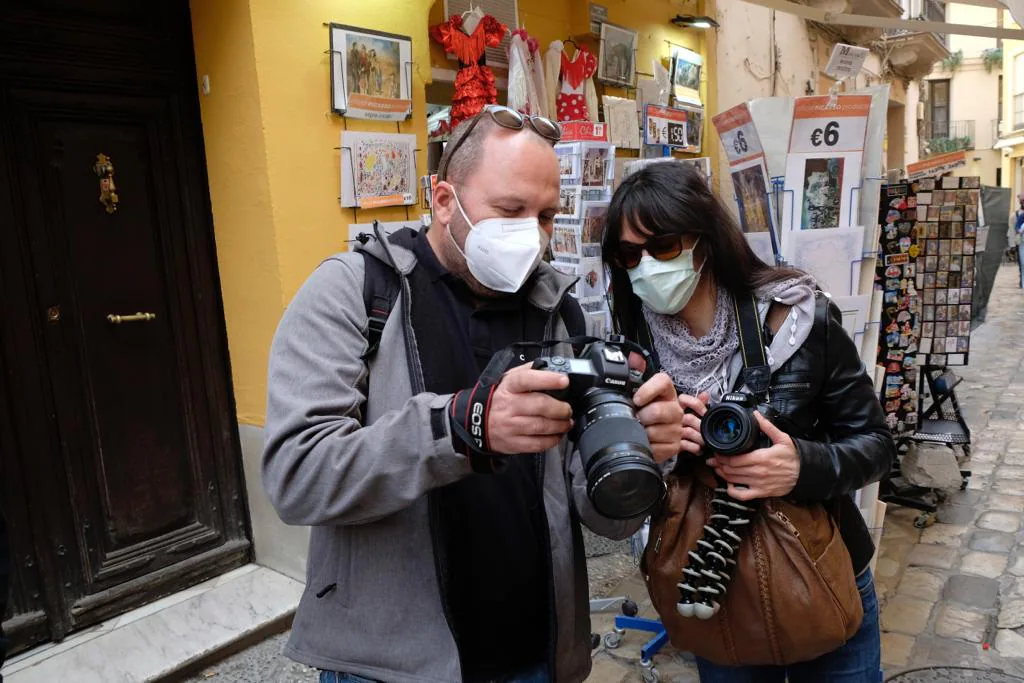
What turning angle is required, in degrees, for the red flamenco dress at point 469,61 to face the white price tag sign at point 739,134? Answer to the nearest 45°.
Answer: approximately 45° to its left

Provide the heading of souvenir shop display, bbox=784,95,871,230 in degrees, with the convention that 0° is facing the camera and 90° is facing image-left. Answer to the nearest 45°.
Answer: approximately 0°

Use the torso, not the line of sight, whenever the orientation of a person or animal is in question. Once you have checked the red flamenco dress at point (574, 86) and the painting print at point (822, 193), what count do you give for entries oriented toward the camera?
2

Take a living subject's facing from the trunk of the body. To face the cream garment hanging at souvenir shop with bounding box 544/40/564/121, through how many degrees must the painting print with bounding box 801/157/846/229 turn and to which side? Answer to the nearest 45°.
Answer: approximately 135° to its right

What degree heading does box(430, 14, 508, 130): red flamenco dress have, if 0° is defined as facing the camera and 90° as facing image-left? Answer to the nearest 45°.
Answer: approximately 0°

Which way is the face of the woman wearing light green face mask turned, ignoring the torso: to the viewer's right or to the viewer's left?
to the viewer's left

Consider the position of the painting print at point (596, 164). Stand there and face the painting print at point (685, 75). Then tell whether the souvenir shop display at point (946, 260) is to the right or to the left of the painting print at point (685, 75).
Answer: right

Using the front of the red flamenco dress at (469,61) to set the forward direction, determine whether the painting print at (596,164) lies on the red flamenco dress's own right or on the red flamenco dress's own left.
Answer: on the red flamenco dress's own left
